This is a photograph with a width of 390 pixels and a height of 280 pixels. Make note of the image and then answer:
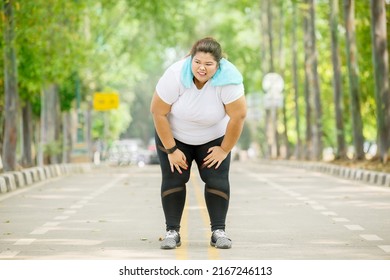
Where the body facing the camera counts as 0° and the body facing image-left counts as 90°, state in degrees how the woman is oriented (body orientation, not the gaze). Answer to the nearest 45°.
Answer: approximately 0°

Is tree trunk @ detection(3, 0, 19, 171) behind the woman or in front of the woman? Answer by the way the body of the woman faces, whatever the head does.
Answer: behind

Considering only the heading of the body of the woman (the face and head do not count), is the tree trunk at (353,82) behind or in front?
behind

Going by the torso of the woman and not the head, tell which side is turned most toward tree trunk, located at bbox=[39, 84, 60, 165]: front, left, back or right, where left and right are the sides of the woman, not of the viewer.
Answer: back

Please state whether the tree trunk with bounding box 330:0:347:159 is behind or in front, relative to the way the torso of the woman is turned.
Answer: behind

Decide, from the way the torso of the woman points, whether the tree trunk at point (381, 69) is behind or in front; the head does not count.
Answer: behind
